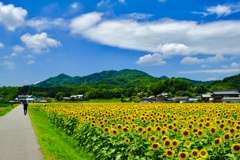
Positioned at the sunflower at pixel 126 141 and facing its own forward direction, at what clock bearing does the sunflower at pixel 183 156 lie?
the sunflower at pixel 183 156 is roughly at 11 o'clock from the sunflower at pixel 126 141.

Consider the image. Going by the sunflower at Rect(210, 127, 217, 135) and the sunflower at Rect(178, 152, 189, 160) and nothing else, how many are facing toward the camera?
2

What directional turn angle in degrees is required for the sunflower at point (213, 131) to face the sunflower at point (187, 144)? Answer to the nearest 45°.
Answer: approximately 45° to its right

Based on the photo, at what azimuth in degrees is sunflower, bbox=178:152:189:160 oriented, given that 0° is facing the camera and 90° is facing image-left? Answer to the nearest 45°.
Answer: approximately 0°

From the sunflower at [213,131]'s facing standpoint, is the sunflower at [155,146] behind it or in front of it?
in front

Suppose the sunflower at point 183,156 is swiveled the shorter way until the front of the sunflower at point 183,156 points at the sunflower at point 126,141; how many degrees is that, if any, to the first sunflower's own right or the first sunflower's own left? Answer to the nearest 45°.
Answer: approximately 135° to the first sunflower's own right

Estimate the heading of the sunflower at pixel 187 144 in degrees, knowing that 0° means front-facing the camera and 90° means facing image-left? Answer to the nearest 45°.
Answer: approximately 0°

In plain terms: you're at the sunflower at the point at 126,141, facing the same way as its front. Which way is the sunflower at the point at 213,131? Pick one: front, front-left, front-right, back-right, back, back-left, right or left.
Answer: left

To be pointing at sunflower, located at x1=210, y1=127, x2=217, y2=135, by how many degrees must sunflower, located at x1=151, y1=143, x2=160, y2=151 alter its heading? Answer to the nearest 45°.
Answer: approximately 135° to its left
